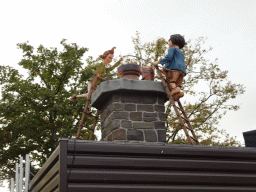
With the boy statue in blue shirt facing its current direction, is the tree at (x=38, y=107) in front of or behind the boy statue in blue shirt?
in front

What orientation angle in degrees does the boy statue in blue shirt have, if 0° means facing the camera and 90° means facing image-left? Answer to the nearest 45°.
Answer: approximately 135°
